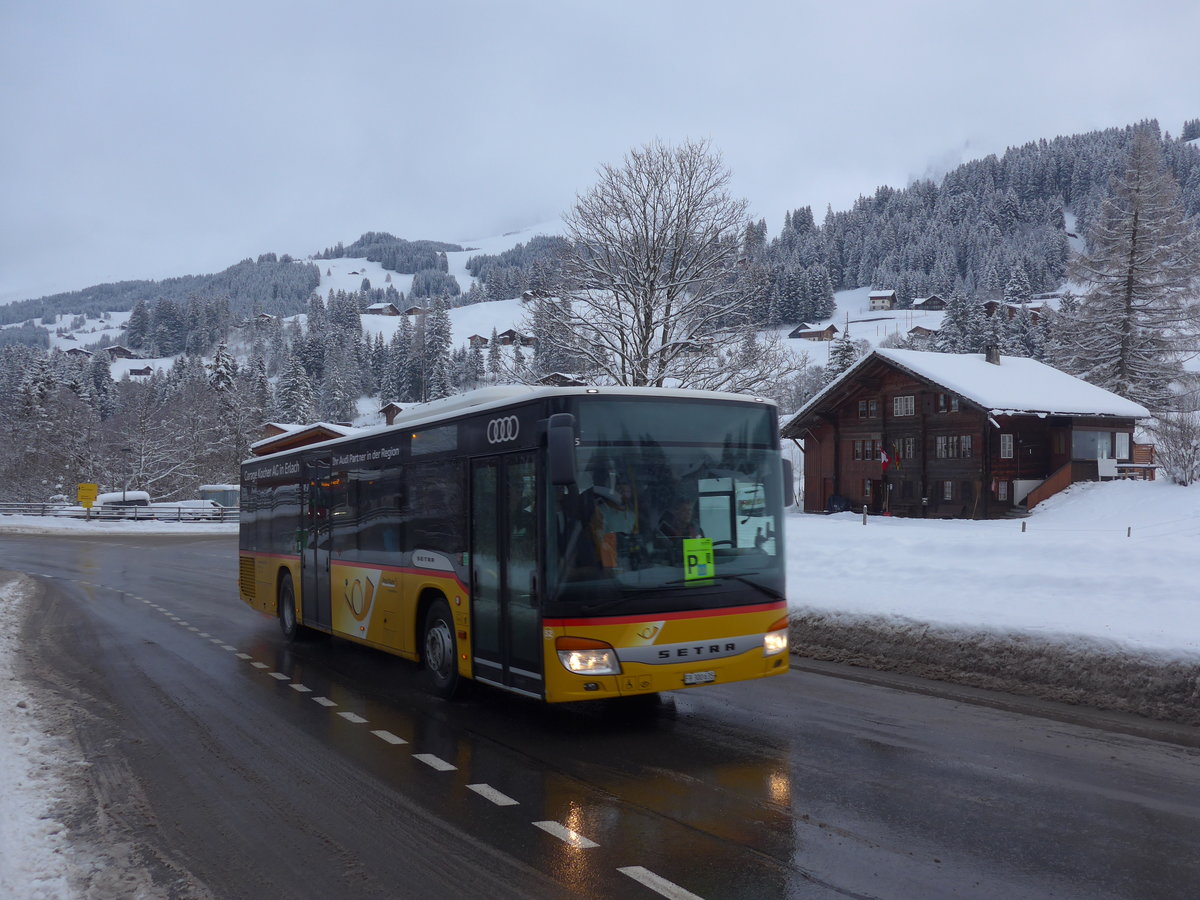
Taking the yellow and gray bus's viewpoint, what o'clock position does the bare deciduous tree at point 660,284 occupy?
The bare deciduous tree is roughly at 8 o'clock from the yellow and gray bus.

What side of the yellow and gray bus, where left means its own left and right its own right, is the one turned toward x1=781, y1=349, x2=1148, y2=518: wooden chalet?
left

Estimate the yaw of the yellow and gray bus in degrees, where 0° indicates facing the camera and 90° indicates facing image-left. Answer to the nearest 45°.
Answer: approximately 315°
